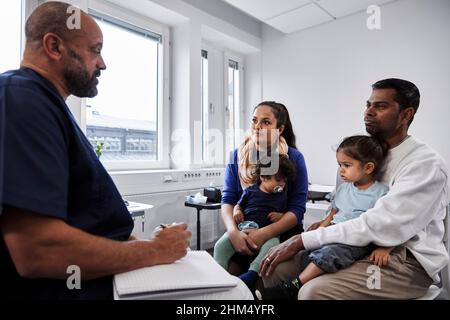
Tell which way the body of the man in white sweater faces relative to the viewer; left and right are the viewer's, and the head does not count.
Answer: facing to the left of the viewer

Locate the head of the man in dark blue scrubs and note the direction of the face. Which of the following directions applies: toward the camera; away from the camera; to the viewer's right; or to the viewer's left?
to the viewer's right

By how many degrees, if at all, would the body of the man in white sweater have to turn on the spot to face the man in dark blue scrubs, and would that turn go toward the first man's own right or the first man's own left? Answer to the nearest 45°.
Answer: approximately 45° to the first man's own left

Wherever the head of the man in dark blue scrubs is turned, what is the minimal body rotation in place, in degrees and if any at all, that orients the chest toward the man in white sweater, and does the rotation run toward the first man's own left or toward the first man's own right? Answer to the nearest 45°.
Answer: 0° — they already face them

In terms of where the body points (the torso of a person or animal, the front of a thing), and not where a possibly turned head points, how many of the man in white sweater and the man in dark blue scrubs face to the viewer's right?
1

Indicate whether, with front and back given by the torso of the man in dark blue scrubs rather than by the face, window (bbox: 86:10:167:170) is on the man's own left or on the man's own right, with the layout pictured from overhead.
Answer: on the man's own left

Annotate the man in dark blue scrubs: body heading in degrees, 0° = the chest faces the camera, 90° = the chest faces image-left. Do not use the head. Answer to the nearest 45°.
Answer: approximately 270°
